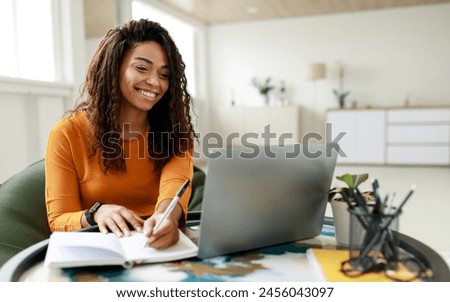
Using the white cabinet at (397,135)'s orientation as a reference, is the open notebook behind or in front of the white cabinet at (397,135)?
in front

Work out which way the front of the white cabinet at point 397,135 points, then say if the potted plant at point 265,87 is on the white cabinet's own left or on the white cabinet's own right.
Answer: on the white cabinet's own right

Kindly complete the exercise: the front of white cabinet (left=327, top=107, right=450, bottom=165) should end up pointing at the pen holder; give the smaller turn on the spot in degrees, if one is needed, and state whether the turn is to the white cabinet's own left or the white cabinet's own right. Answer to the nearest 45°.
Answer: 0° — it already faces it

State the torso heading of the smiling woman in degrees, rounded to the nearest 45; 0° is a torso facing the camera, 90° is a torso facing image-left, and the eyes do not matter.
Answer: approximately 315°

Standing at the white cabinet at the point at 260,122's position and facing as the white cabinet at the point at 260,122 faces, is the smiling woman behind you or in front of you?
in front

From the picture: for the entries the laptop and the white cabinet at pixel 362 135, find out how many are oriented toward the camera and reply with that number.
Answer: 1

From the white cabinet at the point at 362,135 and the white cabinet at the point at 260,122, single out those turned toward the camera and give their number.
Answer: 2

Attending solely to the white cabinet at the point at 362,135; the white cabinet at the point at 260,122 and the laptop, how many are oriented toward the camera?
2

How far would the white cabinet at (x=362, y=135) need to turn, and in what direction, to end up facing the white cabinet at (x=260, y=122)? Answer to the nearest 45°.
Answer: approximately 90° to its right

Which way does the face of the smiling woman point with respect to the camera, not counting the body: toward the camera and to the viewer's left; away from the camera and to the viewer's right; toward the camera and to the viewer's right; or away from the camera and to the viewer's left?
toward the camera and to the viewer's right

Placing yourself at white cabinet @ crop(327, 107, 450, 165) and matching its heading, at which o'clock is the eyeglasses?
The eyeglasses is roughly at 12 o'clock from the white cabinet.

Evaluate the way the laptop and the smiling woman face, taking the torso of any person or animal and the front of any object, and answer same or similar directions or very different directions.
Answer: very different directions
